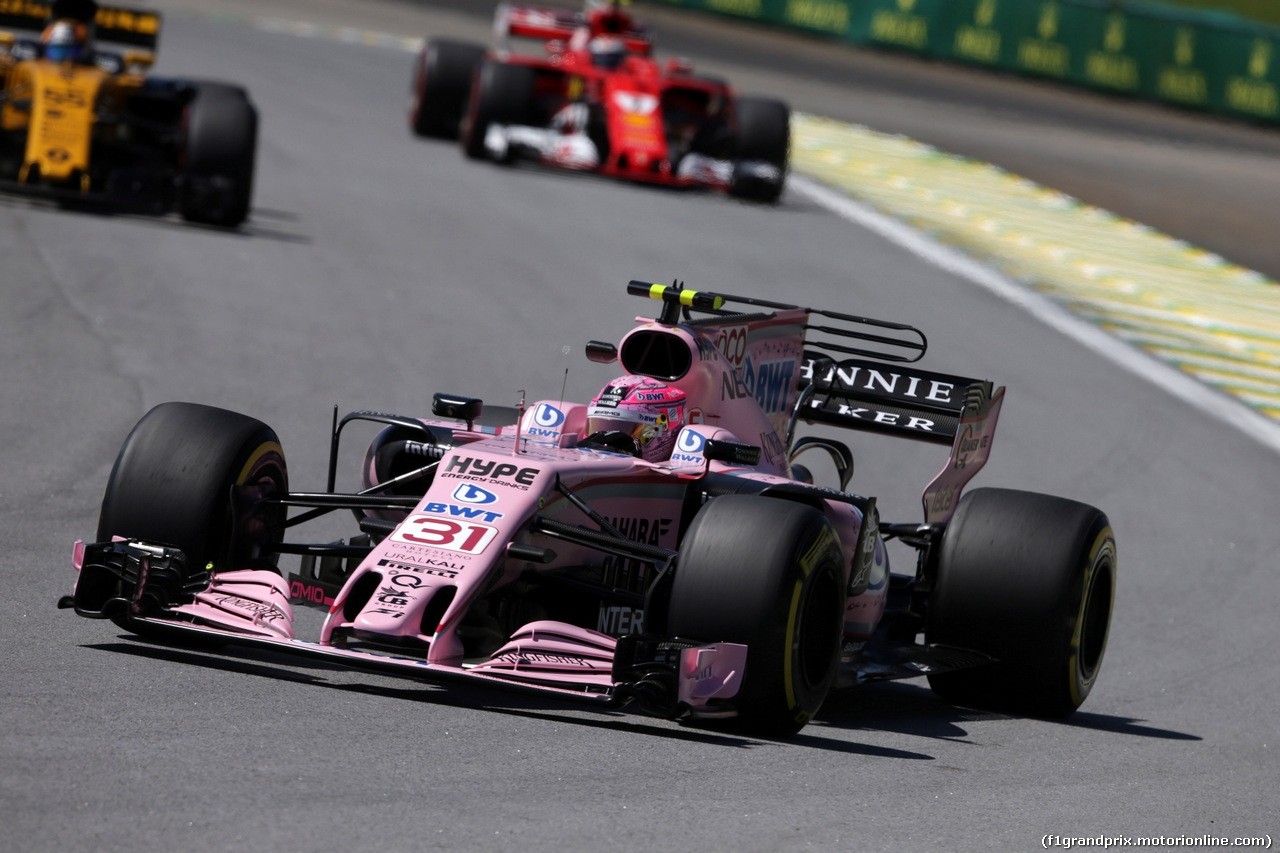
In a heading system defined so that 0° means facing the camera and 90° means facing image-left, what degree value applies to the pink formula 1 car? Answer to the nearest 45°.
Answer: approximately 45°

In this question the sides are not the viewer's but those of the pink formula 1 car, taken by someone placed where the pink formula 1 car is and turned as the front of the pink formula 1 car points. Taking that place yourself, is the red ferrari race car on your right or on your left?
on your right

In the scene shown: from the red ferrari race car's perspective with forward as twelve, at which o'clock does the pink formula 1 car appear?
The pink formula 1 car is roughly at 12 o'clock from the red ferrari race car.

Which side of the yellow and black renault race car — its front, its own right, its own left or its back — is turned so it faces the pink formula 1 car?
front

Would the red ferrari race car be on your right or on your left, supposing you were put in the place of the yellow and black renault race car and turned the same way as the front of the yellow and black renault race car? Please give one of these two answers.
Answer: on your left

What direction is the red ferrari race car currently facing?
toward the camera

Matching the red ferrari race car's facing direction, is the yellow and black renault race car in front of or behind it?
in front

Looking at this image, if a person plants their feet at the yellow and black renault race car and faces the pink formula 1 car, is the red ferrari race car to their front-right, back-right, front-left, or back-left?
back-left

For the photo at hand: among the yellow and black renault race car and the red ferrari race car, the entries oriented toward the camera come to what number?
2

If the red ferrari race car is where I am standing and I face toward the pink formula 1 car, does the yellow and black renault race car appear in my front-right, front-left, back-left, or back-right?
front-right

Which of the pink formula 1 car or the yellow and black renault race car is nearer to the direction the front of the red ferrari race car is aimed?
the pink formula 1 car
